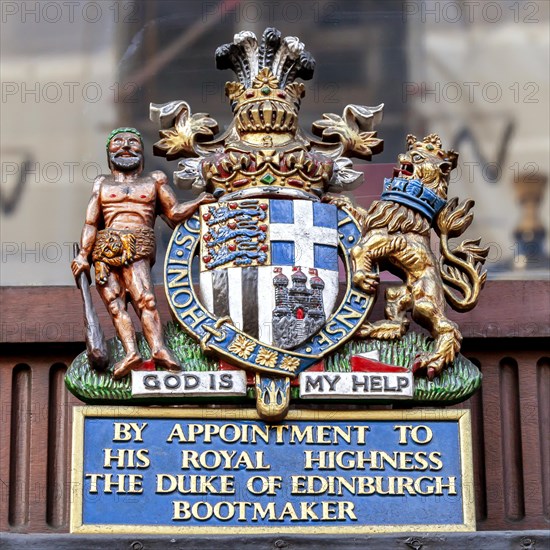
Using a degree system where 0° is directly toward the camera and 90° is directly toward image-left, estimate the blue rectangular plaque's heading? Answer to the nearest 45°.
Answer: approximately 0°

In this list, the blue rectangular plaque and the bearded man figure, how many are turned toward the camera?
2
